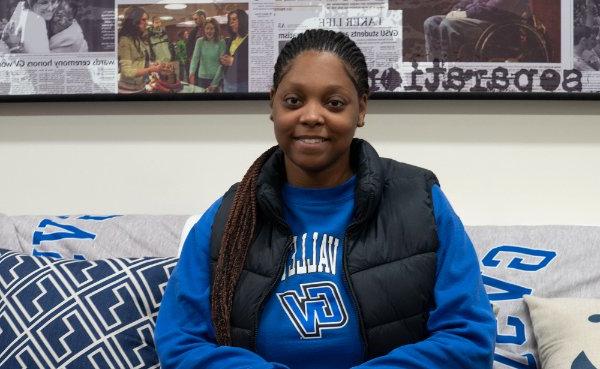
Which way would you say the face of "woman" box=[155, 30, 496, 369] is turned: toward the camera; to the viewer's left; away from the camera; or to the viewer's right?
toward the camera

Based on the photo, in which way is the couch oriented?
toward the camera
